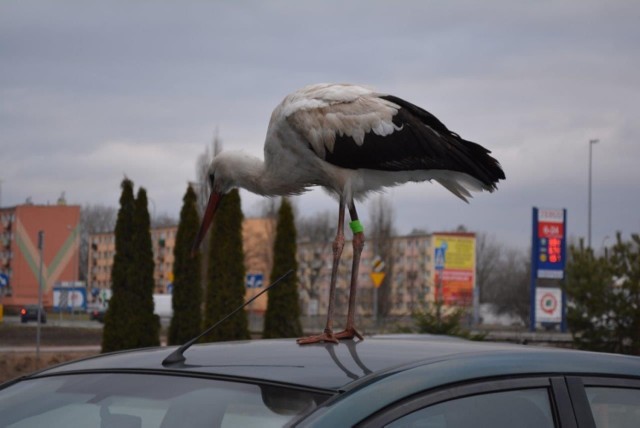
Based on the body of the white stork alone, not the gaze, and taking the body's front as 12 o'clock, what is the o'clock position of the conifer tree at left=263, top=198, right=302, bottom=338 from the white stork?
The conifer tree is roughly at 3 o'clock from the white stork.

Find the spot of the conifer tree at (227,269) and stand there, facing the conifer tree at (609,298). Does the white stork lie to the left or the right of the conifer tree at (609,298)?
right

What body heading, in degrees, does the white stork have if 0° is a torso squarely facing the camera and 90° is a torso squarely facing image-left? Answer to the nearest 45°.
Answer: approximately 90°

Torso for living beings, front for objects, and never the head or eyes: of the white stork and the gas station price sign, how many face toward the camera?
1

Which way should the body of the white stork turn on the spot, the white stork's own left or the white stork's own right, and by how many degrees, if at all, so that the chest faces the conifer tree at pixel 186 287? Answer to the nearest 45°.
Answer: approximately 90° to the white stork's own right

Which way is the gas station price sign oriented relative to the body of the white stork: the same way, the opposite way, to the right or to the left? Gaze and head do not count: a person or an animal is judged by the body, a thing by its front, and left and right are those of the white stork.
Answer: to the left

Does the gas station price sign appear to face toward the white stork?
yes

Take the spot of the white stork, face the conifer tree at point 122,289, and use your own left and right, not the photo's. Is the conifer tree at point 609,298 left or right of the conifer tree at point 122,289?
right
